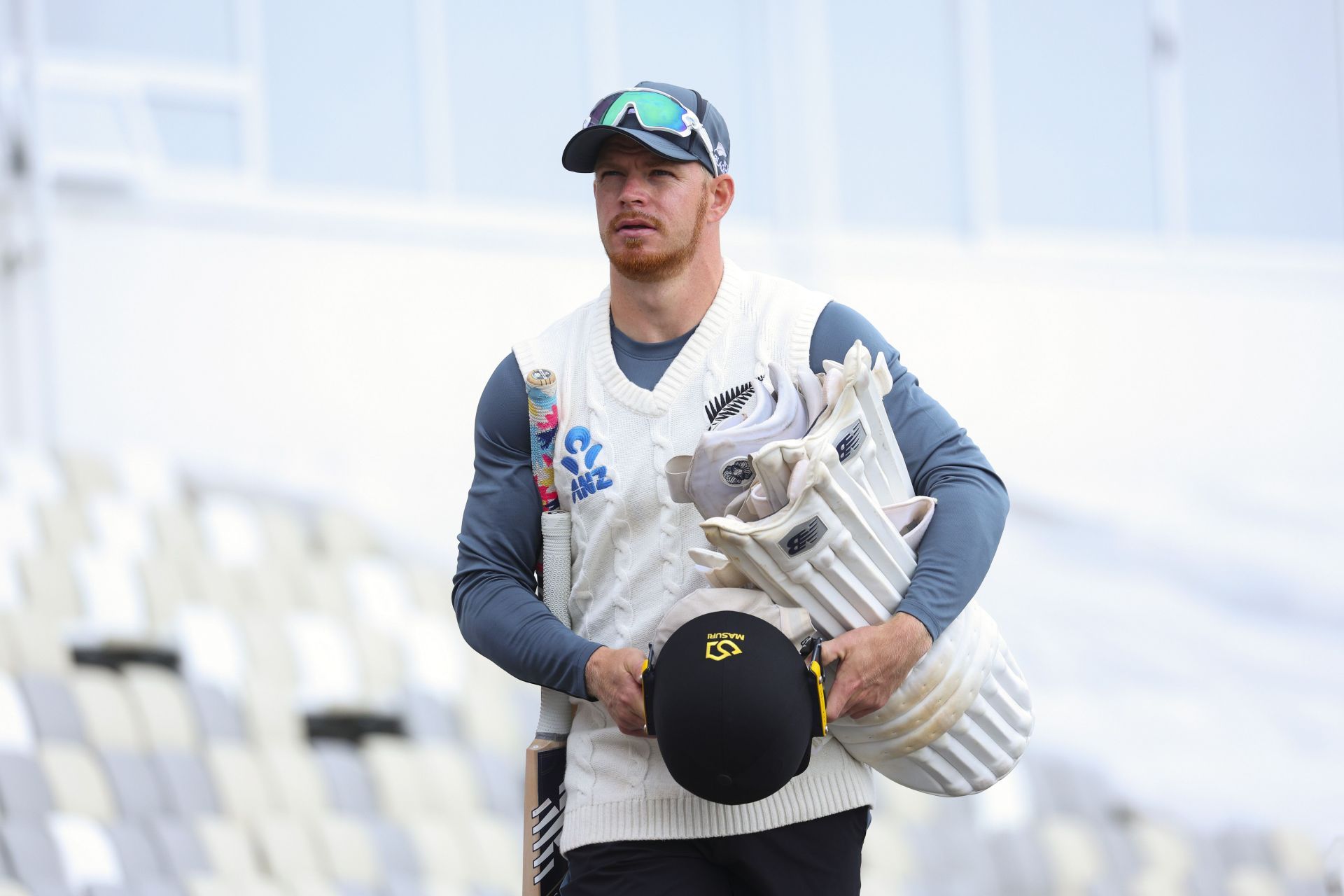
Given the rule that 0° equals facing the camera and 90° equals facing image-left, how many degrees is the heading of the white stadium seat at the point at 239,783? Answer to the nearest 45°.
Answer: approximately 315°

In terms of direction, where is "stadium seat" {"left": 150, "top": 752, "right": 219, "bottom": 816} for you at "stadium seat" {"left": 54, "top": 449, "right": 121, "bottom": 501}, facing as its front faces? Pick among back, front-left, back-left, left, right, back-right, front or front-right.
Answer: front-right

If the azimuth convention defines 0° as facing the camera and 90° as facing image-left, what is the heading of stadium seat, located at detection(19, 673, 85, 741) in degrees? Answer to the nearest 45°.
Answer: approximately 315°

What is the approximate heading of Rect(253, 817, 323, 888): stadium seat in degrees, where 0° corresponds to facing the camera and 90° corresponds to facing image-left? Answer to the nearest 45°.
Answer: approximately 315°

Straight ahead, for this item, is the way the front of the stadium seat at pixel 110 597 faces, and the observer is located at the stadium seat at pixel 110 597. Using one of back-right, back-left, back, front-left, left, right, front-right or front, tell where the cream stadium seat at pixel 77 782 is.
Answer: front-right

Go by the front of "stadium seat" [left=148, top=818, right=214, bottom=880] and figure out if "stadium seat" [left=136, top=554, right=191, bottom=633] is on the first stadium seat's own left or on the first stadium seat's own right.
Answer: on the first stadium seat's own left

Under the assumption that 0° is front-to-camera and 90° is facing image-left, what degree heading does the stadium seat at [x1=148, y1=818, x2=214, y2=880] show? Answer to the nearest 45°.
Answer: approximately 315°

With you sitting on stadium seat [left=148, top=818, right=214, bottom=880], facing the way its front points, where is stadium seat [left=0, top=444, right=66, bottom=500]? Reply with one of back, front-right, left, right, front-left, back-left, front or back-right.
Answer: back-left

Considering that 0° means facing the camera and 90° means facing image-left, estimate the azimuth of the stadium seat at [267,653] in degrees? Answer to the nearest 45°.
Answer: approximately 315°
